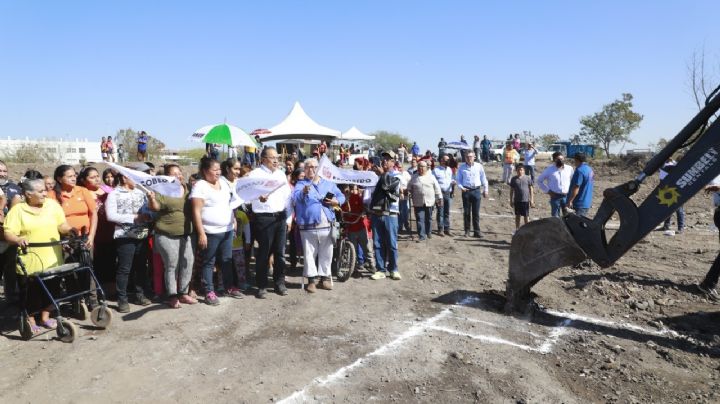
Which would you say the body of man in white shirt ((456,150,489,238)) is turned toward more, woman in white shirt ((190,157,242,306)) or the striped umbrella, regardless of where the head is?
the woman in white shirt

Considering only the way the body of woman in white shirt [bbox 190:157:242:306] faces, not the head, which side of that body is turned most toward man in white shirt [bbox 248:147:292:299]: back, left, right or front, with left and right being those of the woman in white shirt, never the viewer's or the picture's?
left

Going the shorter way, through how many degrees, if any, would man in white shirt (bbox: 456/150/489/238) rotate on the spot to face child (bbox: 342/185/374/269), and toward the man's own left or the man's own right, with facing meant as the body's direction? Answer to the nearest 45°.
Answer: approximately 45° to the man's own right

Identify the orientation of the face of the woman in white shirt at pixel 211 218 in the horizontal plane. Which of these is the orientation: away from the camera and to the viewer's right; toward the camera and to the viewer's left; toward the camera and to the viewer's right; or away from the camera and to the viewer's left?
toward the camera and to the viewer's right

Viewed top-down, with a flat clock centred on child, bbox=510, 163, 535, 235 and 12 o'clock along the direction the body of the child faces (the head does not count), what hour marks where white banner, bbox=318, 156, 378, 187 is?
The white banner is roughly at 1 o'clock from the child.

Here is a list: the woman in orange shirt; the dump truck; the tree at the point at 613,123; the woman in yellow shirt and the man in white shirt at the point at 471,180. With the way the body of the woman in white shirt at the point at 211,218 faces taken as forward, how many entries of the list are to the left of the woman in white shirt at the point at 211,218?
3

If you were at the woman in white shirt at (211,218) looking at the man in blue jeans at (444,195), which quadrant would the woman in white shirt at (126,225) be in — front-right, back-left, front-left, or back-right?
back-left

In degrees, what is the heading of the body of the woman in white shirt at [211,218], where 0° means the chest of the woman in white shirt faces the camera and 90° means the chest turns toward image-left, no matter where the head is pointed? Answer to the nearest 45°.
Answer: approximately 315°

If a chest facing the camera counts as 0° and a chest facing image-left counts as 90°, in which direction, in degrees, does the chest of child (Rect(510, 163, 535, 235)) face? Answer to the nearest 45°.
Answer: approximately 0°

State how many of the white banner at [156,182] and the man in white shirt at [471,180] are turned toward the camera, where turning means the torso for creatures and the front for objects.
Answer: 2

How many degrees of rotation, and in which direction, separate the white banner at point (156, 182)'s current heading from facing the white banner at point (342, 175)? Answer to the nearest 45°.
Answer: approximately 90° to its left
